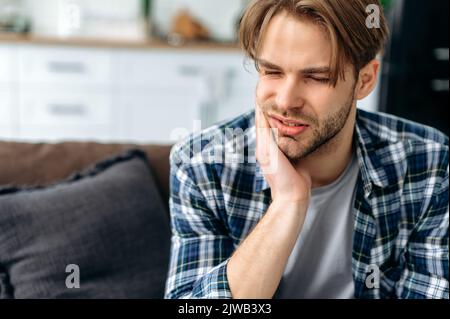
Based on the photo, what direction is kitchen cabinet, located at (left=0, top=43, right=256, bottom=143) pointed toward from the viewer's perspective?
toward the camera

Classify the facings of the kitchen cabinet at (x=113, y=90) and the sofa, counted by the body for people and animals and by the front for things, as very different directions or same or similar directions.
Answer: same or similar directions

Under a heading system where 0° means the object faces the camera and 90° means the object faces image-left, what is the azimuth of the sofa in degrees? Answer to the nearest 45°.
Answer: approximately 0°

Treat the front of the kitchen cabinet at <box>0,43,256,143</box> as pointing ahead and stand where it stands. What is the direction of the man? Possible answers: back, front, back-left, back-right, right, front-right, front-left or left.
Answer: front

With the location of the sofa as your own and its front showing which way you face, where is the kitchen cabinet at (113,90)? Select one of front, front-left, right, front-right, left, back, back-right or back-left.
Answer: back

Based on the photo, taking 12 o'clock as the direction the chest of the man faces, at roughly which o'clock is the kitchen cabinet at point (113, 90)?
The kitchen cabinet is roughly at 5 o'clock from the man.

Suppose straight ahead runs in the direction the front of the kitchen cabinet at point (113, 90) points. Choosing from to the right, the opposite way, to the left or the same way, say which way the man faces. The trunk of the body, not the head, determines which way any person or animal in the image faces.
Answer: the same way

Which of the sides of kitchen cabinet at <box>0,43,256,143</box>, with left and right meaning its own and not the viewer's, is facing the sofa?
front

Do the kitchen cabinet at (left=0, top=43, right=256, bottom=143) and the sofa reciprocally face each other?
no

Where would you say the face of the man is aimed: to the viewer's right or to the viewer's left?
to the viewer's left
